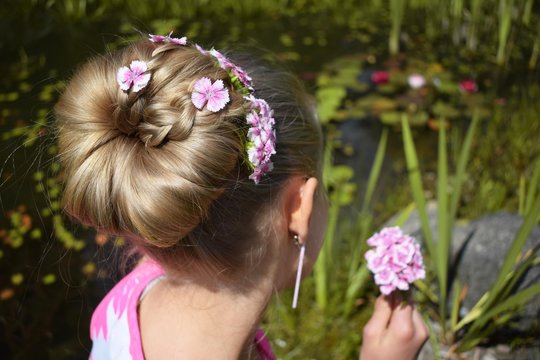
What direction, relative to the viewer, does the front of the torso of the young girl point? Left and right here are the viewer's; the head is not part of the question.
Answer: facing away from the viewer and to the right of the viewer

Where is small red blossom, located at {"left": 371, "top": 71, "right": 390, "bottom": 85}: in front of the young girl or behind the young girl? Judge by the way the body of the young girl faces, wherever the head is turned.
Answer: in front

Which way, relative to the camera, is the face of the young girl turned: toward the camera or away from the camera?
away from the camera

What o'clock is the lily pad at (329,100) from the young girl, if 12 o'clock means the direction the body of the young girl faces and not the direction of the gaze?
The lily pad is roughly at 11 o'clock from the young girl.

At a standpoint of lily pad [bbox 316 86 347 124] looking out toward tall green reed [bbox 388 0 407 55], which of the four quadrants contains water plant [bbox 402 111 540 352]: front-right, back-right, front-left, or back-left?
back-right

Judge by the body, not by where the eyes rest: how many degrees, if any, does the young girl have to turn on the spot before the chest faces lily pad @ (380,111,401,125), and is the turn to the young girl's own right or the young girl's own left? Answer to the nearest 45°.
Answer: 0° — they already face it

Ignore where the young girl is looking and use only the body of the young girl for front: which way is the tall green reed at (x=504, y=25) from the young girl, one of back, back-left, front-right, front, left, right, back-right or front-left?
front

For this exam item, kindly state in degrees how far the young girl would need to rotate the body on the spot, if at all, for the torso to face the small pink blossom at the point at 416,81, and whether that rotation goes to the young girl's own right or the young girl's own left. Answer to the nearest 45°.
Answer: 0° — they already face it

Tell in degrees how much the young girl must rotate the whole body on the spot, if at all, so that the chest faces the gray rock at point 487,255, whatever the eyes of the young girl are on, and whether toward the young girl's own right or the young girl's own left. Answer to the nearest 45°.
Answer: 0° — they already face it

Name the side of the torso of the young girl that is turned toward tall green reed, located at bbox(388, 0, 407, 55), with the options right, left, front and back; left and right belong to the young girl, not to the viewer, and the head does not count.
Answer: front

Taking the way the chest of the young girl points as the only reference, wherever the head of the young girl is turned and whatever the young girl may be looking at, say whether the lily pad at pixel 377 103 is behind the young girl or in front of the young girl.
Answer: in front

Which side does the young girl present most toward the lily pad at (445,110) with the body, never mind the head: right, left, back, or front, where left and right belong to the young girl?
front
